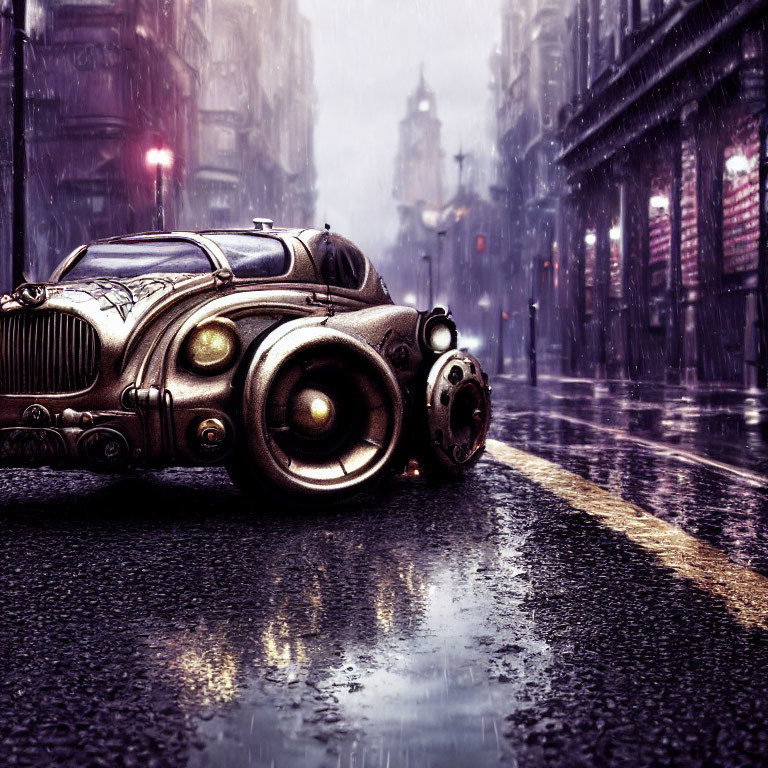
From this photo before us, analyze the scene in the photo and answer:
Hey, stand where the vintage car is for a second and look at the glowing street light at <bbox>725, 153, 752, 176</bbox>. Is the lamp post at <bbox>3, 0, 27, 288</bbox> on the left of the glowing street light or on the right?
left

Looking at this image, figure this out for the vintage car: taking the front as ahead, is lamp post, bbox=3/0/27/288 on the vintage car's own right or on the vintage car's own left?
on the vintage car's own right

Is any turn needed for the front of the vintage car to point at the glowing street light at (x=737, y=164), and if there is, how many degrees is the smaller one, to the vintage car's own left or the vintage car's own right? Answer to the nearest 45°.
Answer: approximately 180°

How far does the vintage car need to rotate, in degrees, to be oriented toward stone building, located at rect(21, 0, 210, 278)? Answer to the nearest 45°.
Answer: approximately 135° to its right
